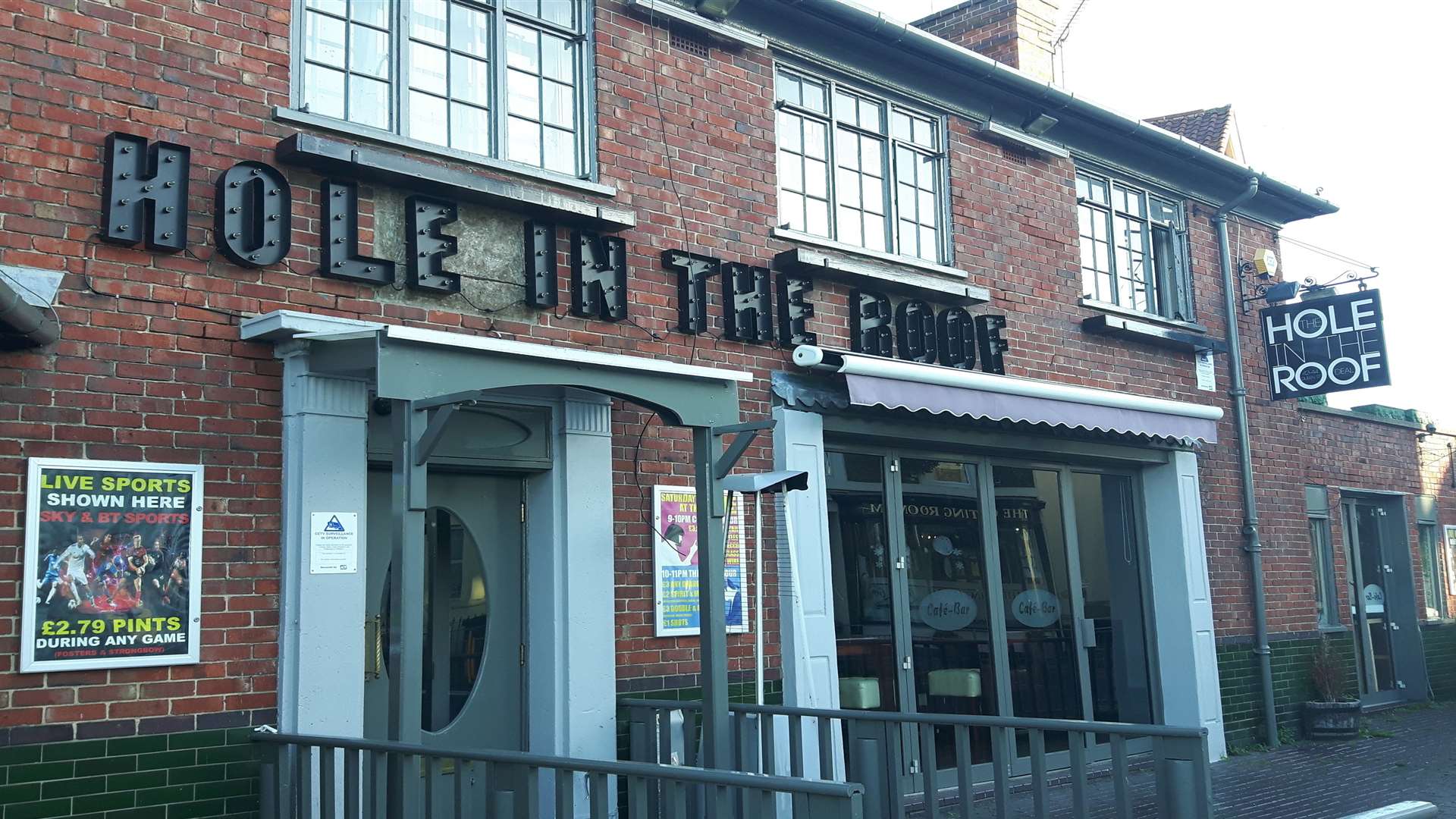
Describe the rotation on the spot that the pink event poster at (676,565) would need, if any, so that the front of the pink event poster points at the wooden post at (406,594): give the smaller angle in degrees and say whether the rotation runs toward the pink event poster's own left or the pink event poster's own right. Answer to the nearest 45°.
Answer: approximately 90° to the pink event poster's own right

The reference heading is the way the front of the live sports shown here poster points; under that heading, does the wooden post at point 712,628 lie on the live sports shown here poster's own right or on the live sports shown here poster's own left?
on the live sports shown here poster's own left

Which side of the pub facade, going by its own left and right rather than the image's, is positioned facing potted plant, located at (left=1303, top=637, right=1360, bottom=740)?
left

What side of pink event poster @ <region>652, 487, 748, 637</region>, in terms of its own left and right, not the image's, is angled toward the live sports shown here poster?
right
